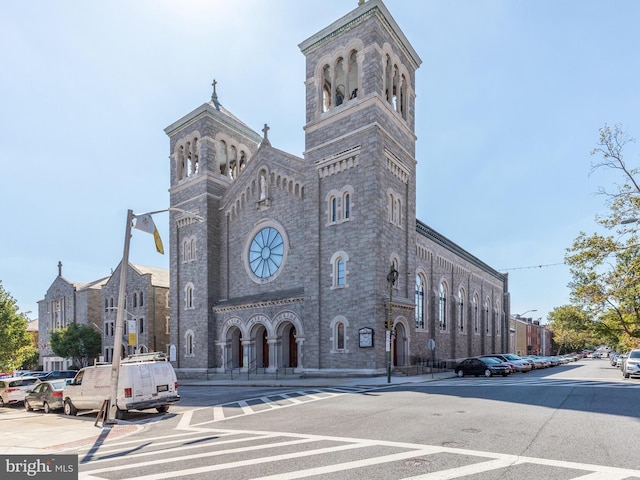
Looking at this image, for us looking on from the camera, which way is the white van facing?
facing away from the viewer and to the left of the viewer

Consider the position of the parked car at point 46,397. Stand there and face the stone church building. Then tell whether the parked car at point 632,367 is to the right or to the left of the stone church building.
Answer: right
